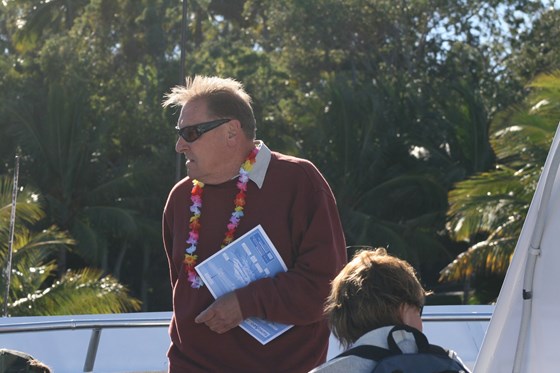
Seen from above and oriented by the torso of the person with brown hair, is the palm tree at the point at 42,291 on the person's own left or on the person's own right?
on the person's own left

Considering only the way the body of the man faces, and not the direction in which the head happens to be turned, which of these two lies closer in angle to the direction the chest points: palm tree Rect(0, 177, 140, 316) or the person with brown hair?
the person with brown hair

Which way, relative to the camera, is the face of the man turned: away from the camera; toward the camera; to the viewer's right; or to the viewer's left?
to the viewer's left

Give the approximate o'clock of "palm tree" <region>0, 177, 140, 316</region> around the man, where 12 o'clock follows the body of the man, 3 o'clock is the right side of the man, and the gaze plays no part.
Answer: The palm tree is roughly at 4 o'clock from the man.

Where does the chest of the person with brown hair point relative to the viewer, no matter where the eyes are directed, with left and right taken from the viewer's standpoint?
facing away from the viewer and to the right of the viewer

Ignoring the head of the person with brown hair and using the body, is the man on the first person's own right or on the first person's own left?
on the first person's own left

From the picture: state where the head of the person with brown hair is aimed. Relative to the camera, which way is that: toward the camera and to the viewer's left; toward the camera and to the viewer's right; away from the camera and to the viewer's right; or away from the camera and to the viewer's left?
away from the camera and to the viewer's right

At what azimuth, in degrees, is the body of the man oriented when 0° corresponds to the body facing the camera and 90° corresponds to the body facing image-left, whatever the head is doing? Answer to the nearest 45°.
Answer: approximately 45°

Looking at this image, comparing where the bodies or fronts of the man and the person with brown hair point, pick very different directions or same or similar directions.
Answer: very different directions

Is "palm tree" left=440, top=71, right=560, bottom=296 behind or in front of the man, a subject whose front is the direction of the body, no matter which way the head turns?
behind

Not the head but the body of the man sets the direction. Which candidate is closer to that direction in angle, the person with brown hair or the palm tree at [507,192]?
the person with brown hair
